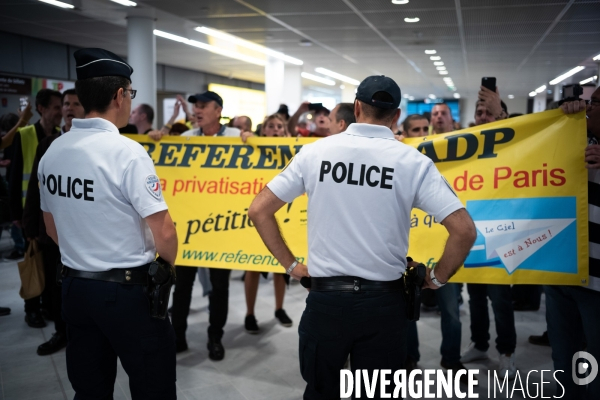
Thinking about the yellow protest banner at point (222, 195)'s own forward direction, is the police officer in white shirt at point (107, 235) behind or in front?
in front

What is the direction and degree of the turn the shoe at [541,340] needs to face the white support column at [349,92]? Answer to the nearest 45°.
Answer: approximately 45° to its right

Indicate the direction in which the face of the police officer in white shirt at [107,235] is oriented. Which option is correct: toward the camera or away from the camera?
away from the camera

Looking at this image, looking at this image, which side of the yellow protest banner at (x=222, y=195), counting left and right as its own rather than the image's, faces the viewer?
front

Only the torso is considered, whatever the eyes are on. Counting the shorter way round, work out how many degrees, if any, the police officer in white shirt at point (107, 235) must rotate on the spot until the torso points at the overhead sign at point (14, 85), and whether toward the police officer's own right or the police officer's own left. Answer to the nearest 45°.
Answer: approximately 45° to the police officer's own left

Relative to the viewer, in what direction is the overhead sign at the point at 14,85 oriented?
toward the camera

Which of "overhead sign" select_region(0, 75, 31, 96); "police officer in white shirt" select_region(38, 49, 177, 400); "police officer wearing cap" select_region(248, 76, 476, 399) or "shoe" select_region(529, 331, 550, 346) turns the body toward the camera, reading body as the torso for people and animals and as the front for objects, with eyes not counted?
the overhead sign

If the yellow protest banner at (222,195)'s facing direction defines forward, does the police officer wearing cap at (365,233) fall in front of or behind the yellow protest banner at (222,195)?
in front

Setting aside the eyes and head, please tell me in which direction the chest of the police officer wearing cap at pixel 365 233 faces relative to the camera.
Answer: away from the camera

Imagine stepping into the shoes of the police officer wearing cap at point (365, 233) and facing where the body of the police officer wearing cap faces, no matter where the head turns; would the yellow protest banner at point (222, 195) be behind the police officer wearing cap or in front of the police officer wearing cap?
in front

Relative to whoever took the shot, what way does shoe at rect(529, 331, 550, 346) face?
facing to the left of the viewer
